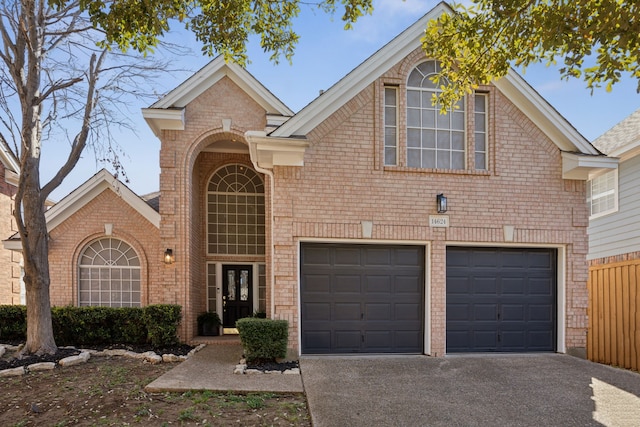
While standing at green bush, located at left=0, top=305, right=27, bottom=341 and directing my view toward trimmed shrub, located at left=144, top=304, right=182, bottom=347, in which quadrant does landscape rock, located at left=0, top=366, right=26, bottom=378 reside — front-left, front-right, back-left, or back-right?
front-right

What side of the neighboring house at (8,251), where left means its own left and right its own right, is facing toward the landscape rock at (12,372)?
front

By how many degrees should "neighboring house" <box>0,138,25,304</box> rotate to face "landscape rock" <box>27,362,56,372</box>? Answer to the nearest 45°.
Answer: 0° — it already faces it

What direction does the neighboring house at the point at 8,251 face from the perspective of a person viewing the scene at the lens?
facing the viewer

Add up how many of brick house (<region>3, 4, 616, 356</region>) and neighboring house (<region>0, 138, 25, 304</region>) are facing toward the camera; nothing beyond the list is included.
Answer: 2

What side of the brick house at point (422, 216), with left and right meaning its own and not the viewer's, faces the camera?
front

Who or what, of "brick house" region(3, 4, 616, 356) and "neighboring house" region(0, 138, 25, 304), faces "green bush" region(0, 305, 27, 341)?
the neighboring house

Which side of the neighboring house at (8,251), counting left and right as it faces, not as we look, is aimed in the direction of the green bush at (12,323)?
front
